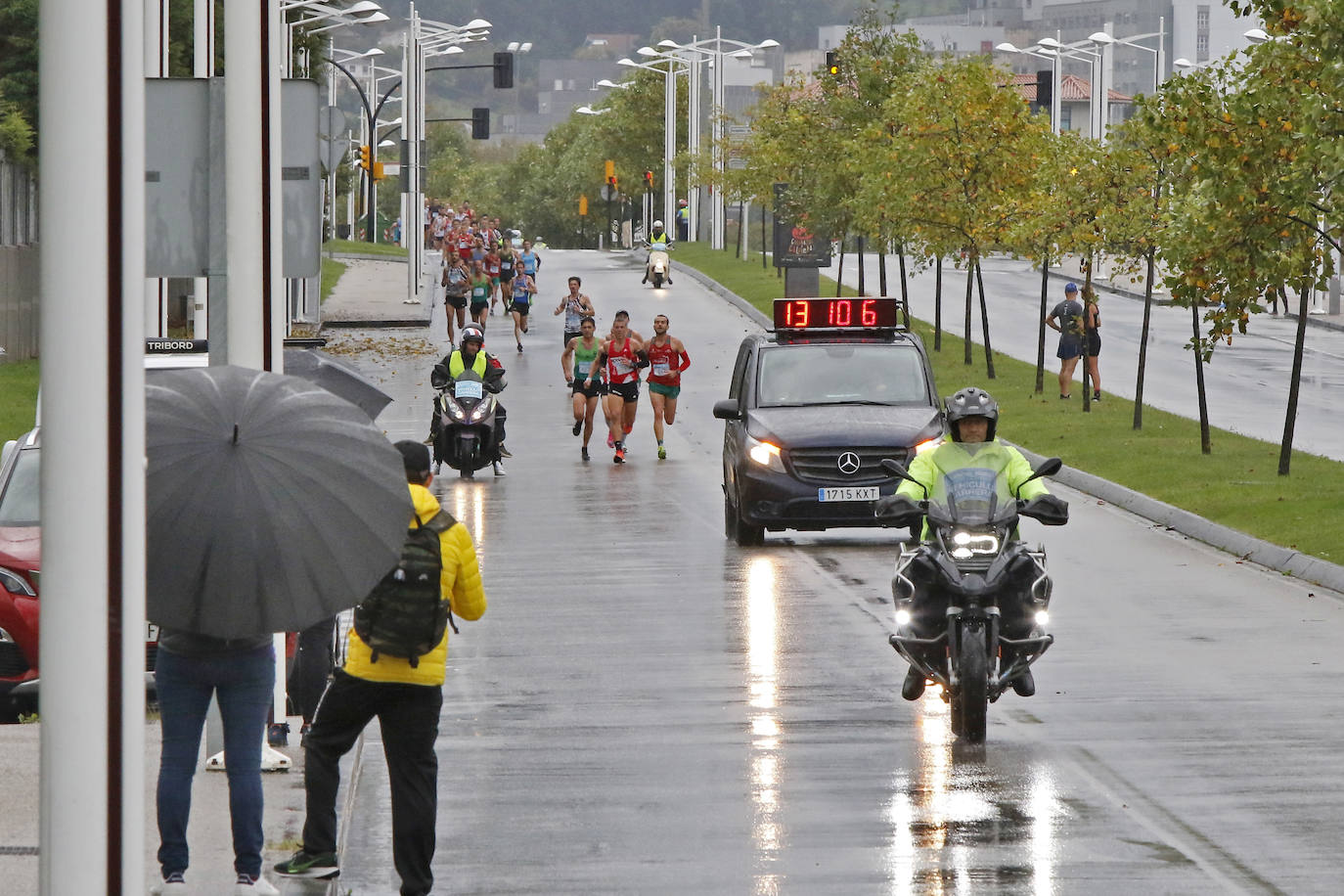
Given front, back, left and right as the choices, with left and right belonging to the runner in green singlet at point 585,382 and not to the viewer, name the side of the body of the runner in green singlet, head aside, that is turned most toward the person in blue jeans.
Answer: front

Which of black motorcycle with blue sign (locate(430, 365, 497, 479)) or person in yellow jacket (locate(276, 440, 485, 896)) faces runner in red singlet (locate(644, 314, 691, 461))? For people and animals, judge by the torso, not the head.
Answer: the person in yellow jacket

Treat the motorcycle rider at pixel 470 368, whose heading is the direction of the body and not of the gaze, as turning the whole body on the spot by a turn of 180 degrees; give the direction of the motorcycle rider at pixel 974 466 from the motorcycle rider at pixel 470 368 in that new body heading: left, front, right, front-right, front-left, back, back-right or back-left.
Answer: back

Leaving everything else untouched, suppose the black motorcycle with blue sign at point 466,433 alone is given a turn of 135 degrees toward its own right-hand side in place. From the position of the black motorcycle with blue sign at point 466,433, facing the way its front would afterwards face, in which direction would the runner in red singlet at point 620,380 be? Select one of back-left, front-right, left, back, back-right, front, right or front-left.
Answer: right

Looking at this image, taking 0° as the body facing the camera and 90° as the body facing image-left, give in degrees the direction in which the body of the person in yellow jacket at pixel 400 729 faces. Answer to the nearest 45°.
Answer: approximately 180°

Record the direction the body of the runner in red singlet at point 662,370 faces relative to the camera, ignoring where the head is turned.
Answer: toward the camera

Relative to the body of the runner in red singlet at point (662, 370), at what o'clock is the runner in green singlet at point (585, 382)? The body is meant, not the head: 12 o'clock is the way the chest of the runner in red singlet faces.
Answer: The runner in green singlet is roughly at 4 o'clock from the runner in red singlet.

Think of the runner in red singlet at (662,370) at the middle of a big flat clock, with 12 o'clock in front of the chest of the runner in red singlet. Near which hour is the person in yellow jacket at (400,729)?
The person in yellow jacket is roughly at 12 o'clock from the runner in red singlet.

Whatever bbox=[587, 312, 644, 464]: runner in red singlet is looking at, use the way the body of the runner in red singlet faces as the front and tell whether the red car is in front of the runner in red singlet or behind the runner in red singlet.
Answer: in front

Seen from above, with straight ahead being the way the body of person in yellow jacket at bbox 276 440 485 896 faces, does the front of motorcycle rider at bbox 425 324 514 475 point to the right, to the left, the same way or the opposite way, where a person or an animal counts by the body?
the opposite way

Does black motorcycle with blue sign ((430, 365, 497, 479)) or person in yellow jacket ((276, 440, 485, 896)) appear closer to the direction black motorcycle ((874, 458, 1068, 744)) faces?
the person in yellow jacket

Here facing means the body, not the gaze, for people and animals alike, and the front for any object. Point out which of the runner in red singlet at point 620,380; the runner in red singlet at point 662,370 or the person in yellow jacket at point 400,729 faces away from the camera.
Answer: the person in yellow jacket

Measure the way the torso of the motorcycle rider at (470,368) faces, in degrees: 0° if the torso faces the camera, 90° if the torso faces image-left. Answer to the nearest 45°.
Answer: approximately 0°

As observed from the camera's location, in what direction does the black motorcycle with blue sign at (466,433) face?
facing the viewer

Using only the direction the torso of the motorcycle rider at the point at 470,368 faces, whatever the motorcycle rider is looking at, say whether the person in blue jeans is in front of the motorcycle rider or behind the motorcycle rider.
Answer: in front

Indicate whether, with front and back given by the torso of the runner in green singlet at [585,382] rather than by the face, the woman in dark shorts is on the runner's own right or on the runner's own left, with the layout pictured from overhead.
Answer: on the runner's own left
